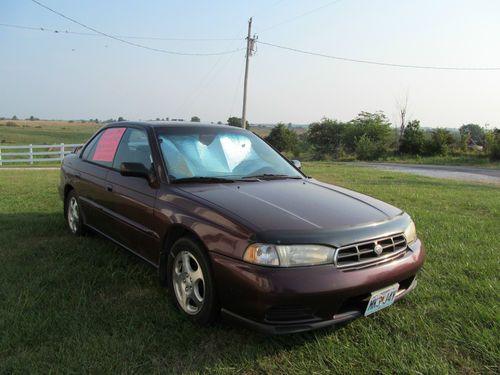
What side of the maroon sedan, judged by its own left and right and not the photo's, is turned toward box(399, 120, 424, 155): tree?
left

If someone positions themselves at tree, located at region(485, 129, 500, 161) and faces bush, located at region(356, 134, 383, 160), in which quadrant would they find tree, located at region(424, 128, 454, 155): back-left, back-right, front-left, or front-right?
front-right

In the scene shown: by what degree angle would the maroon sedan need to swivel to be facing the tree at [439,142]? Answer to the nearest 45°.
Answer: approximately 90° to its left

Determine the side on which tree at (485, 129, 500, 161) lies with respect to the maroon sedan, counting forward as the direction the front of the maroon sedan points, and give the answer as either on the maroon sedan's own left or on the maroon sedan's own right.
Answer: on the maroon sedan's own left

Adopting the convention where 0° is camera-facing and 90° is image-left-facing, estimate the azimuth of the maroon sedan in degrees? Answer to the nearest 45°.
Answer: approximately 315°

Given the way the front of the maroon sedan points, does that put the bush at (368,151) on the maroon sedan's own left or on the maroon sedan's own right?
on the maroon sedan's own left

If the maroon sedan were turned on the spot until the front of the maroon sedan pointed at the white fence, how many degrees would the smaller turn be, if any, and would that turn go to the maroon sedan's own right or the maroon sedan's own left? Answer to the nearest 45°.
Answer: approximately 180°

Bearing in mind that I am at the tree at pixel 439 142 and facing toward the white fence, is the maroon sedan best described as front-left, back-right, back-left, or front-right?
front-left
